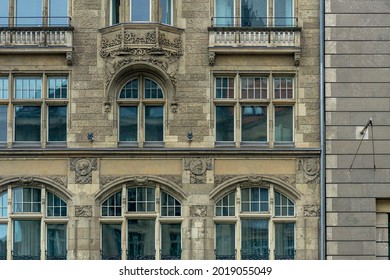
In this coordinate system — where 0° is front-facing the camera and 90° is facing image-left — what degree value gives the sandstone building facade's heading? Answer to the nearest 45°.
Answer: approximately 0°
